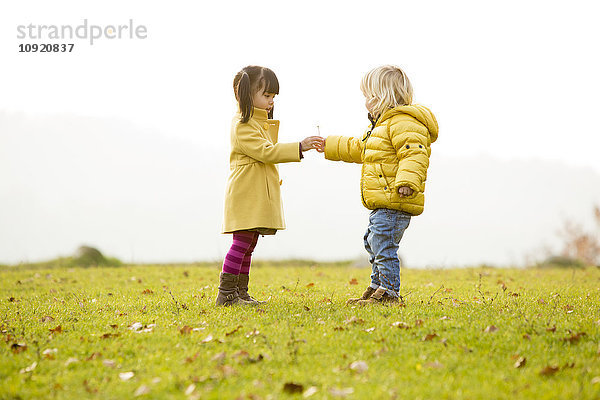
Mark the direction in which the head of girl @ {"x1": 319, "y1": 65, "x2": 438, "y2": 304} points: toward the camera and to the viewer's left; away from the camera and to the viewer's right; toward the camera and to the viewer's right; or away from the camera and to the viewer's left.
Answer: away from the camera and to the viewer's left

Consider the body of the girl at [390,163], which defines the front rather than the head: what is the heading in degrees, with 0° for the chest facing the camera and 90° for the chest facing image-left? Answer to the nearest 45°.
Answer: approximately 90°

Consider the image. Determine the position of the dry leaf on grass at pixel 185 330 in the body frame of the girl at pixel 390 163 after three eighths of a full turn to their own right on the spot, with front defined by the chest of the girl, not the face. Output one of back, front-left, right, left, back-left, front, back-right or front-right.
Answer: back

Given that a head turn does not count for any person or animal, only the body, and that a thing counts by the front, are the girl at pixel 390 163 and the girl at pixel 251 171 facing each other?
yes

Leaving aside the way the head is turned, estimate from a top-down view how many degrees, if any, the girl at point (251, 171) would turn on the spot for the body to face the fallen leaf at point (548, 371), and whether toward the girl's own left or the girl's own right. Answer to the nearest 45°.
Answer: approximately 45° to the girl's own right

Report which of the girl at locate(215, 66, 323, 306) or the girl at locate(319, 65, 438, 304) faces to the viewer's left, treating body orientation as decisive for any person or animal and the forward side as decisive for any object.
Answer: the girl at locate(319, 65, 438, 304)

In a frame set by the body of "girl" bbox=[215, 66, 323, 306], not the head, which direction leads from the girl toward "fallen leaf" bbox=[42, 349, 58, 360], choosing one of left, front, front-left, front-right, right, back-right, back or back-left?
back-right

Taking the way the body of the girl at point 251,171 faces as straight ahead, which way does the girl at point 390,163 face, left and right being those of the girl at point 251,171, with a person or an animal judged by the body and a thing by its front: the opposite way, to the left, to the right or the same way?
the opposite way

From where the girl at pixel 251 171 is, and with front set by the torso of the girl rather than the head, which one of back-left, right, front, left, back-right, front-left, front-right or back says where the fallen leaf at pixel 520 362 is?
front-right

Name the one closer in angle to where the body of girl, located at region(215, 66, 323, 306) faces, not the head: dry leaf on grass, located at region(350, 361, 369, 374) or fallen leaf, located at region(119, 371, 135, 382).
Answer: the dry leaf on grass

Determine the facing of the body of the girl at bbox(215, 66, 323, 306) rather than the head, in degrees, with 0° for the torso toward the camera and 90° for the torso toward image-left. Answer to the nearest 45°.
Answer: approximately 270°

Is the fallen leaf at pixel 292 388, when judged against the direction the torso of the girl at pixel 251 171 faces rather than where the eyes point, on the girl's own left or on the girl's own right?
on the girl's own right

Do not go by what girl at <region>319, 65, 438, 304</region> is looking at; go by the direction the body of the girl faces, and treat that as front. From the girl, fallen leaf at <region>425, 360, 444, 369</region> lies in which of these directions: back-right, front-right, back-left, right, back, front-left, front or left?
left

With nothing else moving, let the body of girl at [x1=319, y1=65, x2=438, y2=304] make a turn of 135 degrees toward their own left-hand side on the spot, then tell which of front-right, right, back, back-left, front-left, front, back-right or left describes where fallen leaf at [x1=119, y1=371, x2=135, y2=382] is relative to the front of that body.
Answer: right

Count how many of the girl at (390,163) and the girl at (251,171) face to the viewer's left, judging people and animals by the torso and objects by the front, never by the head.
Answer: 1

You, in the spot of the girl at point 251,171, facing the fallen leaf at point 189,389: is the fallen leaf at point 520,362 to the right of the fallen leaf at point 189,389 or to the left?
left
